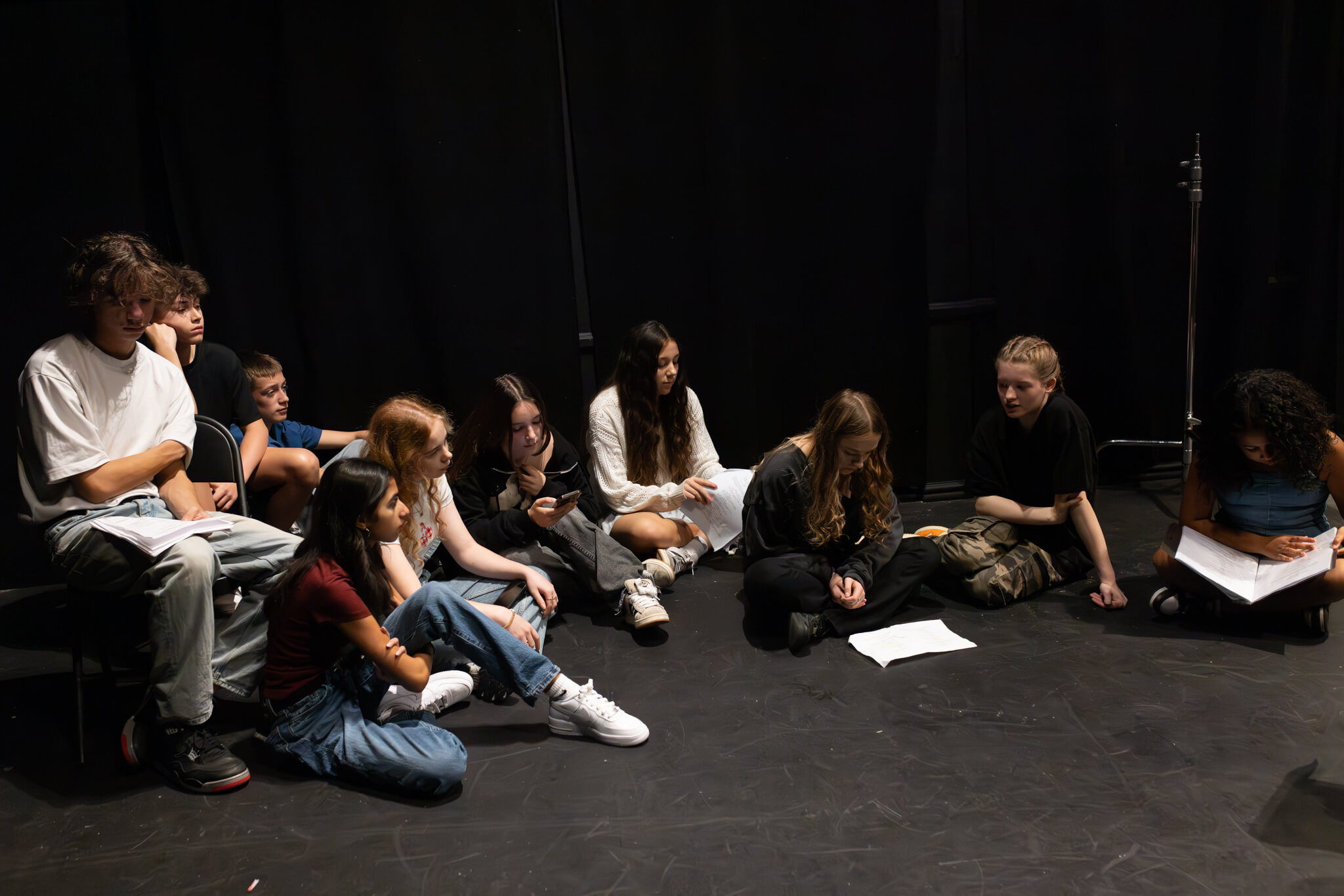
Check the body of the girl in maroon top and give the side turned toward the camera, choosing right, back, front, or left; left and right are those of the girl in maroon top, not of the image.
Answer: right

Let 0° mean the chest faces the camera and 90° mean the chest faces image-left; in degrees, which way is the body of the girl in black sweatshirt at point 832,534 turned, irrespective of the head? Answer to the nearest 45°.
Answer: approximately 315°

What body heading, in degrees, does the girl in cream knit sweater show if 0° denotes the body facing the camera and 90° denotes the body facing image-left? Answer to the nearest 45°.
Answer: approximately 315°

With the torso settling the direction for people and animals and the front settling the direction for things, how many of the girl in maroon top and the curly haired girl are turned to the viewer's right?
1

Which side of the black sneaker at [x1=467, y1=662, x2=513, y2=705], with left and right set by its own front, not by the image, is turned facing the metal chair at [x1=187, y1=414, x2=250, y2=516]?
back

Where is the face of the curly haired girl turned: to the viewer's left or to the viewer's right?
to the viewer's left

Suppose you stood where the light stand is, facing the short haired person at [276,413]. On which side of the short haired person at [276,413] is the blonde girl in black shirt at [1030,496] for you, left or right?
left
